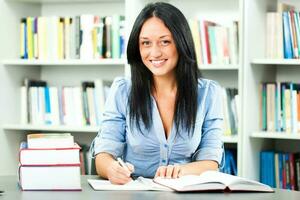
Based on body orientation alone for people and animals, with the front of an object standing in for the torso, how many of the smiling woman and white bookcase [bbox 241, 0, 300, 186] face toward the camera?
2

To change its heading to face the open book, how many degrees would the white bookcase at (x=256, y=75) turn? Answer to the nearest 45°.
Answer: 0° — it already faces it

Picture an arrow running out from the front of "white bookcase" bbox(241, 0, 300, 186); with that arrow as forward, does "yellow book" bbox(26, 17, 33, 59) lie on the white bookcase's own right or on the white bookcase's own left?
on the white bookcase's own right

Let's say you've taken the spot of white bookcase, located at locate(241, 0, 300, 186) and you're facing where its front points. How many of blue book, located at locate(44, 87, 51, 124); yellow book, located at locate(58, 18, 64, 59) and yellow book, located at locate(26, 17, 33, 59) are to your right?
3

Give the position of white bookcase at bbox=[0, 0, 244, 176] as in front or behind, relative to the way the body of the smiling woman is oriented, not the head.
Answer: behind

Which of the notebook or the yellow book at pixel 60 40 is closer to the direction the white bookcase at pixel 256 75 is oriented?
the notebook

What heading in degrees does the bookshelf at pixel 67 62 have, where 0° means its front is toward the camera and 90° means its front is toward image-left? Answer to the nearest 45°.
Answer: approximately 0°

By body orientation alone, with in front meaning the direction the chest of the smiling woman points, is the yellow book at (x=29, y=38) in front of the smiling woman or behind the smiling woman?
behind

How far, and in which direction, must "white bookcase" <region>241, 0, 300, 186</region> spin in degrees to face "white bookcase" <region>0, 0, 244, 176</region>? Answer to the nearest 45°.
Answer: approximately 90° to its right
